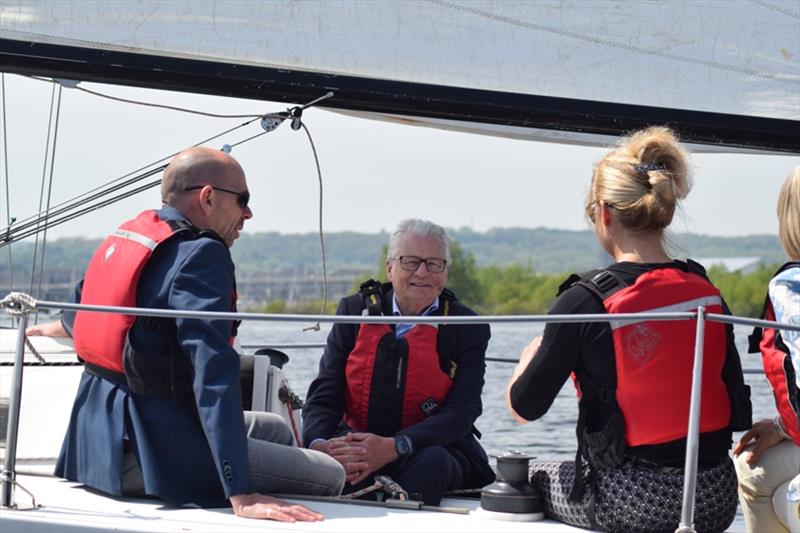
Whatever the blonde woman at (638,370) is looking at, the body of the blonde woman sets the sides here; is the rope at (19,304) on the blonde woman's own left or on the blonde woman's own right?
on the blonde woman's own left

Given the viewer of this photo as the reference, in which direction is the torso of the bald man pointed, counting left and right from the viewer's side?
facing away from the viewer and to the right of the viewer

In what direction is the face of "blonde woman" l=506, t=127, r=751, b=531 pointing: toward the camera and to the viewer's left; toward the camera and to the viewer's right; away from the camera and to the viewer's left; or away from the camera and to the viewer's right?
away from the camera and to the viewer's left

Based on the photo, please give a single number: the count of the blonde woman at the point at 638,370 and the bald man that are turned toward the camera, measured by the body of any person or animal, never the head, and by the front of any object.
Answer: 0

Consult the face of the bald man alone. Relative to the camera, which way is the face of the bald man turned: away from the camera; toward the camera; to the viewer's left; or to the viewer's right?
to the viewer's right

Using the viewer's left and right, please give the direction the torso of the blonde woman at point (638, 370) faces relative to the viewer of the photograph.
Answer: facing away from the viewer and to the left of the viewer

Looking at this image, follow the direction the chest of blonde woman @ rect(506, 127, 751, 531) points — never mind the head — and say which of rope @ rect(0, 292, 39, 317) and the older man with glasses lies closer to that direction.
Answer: the older man with glasses

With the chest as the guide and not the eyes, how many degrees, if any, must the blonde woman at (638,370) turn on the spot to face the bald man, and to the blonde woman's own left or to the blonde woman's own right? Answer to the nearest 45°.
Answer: approximately 45° to the blonde woman's own left
